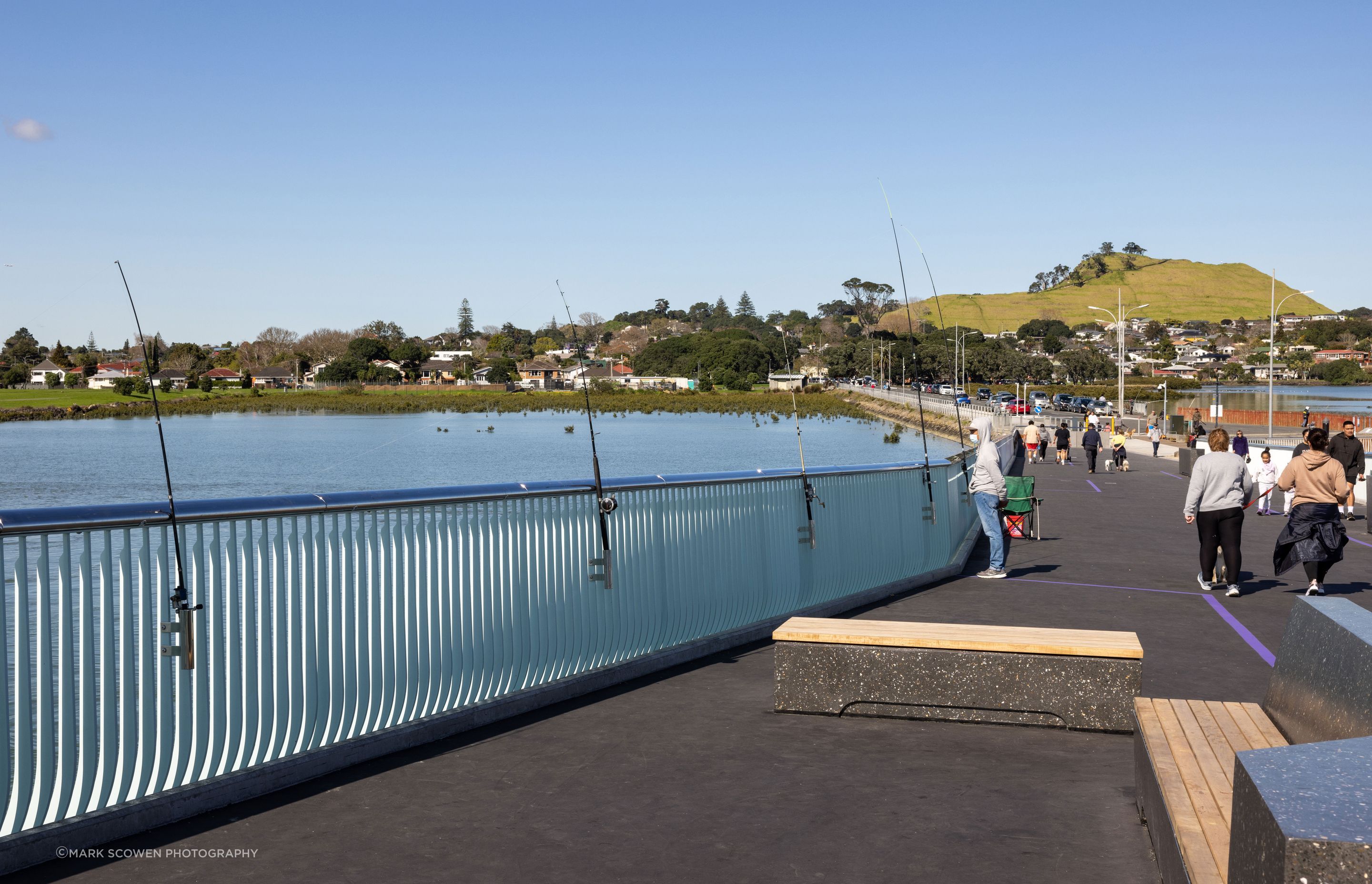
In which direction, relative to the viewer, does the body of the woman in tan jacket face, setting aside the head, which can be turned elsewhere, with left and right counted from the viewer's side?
facing away from the viewer

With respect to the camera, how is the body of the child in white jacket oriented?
toward the camera

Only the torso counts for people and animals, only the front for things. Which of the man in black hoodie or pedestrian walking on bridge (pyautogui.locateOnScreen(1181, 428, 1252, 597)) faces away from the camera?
the pedestrian walking on bridge

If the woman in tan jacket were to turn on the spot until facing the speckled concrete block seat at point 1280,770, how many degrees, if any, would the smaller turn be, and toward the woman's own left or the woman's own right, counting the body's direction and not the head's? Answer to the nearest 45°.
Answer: approximately 180°

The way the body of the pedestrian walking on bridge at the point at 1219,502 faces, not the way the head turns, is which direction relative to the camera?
away from the camera

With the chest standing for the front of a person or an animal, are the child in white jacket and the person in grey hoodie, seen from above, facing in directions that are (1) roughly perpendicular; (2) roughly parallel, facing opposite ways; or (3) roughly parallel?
roughly perpendicular

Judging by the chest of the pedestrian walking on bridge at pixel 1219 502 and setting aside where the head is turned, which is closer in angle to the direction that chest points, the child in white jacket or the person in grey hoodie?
the child in white jacket

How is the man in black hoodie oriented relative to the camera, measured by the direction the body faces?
toward the camera

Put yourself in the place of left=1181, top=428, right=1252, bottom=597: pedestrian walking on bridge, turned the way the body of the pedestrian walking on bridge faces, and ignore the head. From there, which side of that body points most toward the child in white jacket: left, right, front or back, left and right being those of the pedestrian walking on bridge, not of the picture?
front

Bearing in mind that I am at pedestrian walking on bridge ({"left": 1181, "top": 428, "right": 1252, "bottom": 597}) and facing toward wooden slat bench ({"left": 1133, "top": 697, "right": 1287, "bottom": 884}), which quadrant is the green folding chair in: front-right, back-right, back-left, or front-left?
back-right

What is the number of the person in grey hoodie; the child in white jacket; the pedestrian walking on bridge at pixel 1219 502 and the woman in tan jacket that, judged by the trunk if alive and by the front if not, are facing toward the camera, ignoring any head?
1

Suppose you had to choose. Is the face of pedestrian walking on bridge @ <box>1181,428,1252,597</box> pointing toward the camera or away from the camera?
away from the camera

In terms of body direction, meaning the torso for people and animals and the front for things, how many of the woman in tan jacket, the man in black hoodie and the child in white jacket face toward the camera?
2

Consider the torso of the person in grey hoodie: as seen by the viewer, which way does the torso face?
to the viewer's left

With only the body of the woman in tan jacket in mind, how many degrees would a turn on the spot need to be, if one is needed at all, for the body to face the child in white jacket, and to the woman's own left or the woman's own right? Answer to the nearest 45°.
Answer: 0° — they already face them

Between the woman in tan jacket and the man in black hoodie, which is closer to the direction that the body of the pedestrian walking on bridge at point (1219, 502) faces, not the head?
the man in black hoodie

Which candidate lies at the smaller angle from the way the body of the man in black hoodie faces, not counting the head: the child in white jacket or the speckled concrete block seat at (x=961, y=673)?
the speckled concrete block seat

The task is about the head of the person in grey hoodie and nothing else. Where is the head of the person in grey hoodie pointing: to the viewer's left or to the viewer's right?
to the viewer's left

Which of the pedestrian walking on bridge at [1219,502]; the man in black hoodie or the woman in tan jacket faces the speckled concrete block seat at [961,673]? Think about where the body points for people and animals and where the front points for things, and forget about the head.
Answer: the man in black hoodie

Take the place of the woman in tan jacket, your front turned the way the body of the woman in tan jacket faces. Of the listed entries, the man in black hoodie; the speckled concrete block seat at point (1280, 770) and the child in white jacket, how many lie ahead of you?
2
